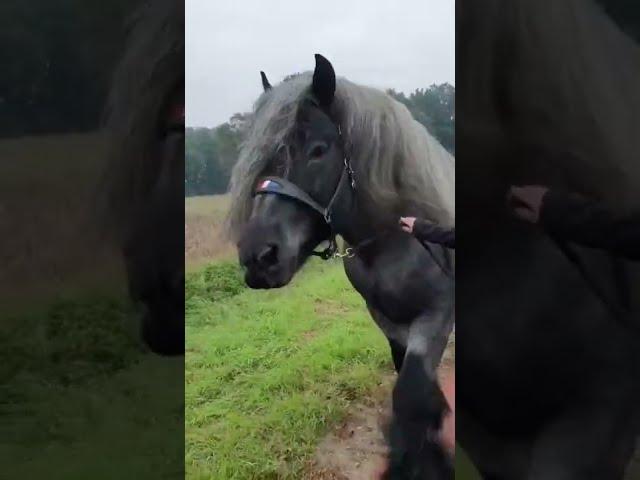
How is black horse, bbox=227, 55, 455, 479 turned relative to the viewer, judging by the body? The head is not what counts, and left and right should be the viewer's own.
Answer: facing the viewer and to the left of the viewer
